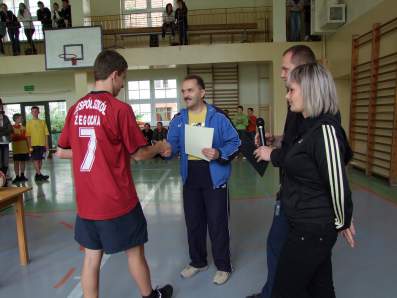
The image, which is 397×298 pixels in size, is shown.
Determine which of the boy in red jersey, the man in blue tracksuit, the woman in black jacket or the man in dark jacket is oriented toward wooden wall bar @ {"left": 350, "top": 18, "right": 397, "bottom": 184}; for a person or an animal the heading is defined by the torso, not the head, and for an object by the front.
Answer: the boy in red jersey

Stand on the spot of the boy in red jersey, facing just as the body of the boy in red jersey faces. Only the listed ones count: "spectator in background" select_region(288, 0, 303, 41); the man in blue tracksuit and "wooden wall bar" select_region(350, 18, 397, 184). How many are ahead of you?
3

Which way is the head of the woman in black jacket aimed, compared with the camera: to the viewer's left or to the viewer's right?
to the viewer's left

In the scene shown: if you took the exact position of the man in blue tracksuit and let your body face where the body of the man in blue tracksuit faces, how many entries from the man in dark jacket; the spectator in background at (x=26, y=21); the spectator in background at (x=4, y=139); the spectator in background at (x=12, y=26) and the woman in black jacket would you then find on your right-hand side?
3

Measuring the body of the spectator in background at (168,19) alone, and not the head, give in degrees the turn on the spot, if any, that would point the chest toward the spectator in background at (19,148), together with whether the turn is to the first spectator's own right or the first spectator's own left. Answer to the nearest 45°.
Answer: approximately 45° to the first spectator's own right

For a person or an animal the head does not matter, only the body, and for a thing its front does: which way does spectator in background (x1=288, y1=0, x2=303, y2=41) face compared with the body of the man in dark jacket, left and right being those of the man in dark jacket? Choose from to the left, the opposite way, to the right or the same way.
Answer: to the left

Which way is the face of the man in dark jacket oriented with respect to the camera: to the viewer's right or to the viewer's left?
to the viewer's left

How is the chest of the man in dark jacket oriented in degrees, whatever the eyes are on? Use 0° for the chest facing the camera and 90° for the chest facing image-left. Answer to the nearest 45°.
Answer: approximately 90°

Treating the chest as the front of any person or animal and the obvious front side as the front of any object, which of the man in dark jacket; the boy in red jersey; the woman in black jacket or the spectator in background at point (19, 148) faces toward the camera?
the spectator in background

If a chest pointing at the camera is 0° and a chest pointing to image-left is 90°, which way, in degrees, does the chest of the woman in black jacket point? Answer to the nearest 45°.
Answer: approximately 90°

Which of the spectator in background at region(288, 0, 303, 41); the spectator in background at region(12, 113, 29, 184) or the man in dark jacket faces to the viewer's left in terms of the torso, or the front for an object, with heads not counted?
the man in dark jacket

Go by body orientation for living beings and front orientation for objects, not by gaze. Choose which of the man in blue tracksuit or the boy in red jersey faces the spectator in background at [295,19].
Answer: the boy in red jersey

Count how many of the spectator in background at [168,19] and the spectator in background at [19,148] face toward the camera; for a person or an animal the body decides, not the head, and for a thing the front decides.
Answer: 2

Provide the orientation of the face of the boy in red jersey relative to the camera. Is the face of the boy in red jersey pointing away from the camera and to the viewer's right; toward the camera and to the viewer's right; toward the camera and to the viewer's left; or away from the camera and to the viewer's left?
away from the camera and to the viewer's right

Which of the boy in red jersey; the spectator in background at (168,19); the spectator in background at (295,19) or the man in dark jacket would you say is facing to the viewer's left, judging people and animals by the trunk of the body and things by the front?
the man in dark jacket
